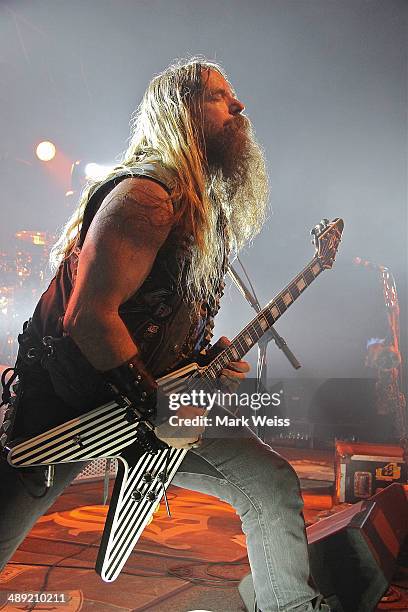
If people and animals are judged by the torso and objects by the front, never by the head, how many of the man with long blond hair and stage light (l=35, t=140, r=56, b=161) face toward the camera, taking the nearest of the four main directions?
1

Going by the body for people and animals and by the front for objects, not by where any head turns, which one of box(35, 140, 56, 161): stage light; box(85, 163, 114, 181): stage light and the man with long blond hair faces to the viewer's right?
the man with long blond hair

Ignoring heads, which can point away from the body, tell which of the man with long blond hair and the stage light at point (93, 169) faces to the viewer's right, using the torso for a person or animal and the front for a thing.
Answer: the man with long blond hair

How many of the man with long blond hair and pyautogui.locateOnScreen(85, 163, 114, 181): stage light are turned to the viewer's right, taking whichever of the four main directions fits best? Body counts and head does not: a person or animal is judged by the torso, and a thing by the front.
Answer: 1

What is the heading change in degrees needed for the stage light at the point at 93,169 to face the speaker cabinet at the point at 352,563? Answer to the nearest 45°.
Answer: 0° — it already faces it

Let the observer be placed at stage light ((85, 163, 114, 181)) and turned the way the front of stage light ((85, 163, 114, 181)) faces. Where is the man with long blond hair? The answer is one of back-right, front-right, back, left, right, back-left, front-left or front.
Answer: front-left

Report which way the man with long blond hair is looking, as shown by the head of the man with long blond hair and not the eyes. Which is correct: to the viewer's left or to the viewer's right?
to the viewer's right

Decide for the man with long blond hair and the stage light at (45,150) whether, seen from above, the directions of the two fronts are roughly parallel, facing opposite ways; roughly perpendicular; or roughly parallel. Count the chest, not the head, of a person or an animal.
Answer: roughly perpendicular

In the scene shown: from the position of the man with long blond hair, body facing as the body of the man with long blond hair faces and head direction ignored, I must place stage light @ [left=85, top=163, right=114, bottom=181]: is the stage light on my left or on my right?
on my left

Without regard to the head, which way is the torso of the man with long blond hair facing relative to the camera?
to the viewer's right

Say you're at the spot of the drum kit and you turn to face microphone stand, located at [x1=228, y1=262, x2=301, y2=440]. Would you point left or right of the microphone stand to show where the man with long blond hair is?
right

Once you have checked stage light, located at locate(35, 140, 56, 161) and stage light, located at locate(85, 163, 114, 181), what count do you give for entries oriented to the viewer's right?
0

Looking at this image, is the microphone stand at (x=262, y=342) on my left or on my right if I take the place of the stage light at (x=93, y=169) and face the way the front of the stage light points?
on my left
